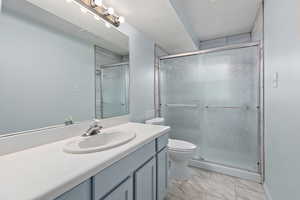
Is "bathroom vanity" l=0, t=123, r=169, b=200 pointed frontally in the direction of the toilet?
no

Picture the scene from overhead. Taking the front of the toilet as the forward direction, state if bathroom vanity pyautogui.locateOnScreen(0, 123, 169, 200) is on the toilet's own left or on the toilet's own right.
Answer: on the toilet's own right

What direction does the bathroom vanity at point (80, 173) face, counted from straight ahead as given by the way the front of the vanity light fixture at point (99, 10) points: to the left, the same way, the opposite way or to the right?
the same way

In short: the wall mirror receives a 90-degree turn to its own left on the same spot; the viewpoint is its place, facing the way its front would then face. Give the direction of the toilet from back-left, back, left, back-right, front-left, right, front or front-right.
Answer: front-right

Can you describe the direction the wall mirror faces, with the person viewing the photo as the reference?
facing the viewer and to the right of the viewer

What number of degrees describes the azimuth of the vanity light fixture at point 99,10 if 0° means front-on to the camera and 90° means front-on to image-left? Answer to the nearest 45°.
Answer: approximately 315°

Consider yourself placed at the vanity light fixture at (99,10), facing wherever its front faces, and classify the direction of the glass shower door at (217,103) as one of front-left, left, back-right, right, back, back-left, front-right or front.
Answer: front-left

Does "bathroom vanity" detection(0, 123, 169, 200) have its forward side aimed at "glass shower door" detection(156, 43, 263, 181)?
no

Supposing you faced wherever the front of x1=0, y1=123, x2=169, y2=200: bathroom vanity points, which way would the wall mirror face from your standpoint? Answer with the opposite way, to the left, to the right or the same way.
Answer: the same way

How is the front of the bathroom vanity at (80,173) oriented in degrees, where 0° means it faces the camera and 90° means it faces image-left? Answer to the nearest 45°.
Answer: approximately 315°
